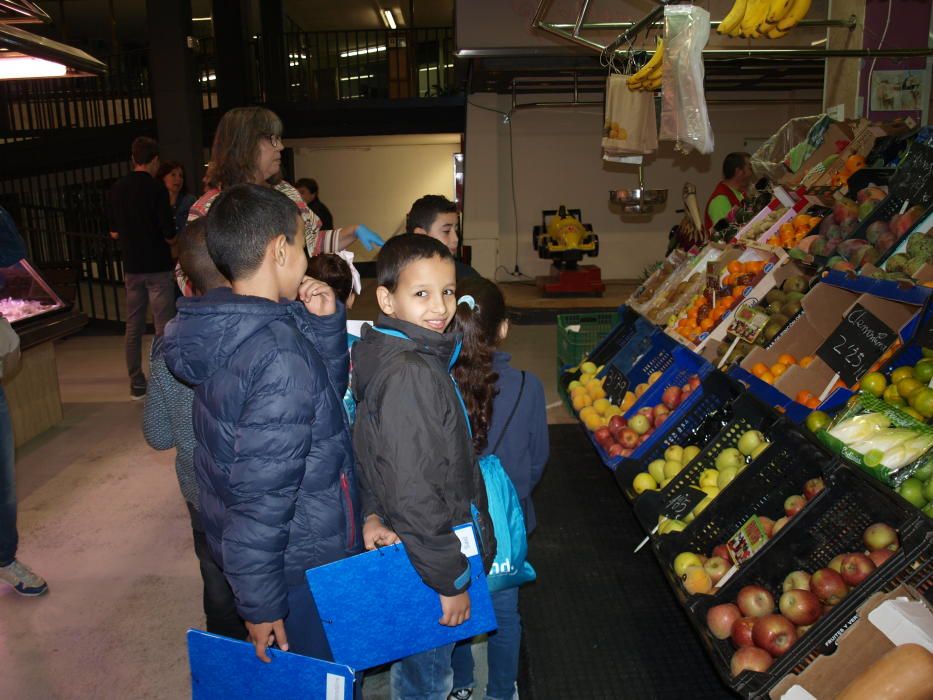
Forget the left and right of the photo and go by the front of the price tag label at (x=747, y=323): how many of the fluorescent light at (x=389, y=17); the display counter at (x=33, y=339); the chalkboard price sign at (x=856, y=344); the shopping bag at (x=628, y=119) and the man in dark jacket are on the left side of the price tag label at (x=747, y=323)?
1

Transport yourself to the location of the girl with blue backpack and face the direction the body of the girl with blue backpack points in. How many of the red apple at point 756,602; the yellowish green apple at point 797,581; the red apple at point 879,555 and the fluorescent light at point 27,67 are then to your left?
1

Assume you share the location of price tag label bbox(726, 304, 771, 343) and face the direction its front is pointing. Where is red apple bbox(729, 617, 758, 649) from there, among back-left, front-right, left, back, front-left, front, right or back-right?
front-left

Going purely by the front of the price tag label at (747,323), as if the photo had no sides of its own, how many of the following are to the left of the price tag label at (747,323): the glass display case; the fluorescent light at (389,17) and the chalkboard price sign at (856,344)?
1

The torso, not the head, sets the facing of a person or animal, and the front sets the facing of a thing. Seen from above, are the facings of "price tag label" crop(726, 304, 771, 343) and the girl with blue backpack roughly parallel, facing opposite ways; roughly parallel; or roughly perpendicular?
roughly parallel, facing opposite ways

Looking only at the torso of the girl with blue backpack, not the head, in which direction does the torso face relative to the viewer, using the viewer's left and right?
facing away from the viewer and to the right of the viewer

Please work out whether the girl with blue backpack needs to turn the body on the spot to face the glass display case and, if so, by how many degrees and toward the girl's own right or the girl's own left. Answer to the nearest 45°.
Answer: approximately 90° to the girl's own left

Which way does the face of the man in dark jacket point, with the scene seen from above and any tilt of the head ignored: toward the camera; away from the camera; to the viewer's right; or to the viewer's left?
away from the camera

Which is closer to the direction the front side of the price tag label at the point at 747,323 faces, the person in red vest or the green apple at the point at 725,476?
the green apple

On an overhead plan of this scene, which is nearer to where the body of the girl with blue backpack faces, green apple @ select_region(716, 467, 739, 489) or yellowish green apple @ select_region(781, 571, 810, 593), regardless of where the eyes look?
the green apple

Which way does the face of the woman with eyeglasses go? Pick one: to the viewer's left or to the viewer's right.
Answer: to the viewer's right

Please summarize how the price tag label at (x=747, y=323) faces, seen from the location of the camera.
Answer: facing the viewer and to the left of the viewer

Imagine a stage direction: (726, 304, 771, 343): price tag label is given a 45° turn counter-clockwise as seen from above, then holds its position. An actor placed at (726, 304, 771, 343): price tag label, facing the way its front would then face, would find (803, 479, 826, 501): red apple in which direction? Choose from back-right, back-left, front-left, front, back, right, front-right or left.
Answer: front
